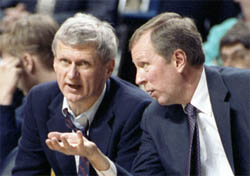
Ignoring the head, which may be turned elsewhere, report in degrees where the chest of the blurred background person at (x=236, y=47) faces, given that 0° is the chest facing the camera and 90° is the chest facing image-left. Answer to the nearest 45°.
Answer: approximately 45°

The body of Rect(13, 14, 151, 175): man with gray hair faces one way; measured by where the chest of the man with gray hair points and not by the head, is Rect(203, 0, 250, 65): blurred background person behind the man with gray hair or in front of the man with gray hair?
behind

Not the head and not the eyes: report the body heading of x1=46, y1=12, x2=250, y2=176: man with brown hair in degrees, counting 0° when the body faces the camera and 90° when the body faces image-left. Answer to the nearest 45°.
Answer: approximately 45°

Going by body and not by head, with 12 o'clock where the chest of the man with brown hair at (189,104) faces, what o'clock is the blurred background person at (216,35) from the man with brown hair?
The blurred background person is roughly at 5 o'clock from the man with brown hair.

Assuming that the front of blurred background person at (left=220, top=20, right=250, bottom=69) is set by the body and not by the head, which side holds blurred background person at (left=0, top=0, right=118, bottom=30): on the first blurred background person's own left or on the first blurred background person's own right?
on the first blurred background person's own right

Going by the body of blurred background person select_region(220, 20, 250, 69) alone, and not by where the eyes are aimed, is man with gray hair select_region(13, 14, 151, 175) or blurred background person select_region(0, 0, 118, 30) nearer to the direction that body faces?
the man with gray hair

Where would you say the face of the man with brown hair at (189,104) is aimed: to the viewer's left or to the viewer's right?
to the viewer's left

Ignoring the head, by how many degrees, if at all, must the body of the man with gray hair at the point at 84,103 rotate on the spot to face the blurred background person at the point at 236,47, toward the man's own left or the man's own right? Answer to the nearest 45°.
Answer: approximately 180°

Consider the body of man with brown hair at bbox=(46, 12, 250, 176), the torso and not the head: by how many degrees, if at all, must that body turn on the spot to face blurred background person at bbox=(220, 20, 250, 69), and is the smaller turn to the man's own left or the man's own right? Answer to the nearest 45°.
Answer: approximately 135° to the man's own right
